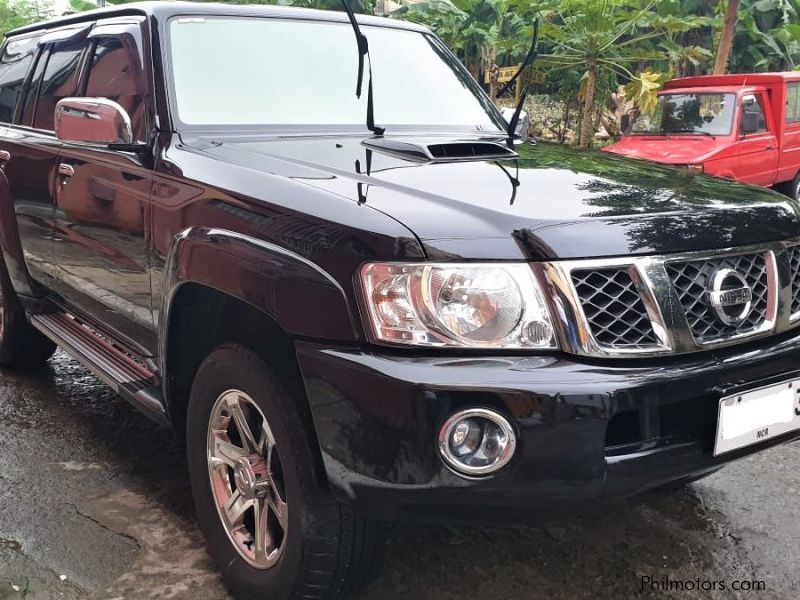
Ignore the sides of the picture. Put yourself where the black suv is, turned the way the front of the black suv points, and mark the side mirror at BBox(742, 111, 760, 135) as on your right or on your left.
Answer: on your left

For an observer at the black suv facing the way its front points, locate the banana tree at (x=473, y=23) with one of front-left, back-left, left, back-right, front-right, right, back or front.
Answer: back-left

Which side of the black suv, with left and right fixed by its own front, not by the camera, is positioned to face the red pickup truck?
left

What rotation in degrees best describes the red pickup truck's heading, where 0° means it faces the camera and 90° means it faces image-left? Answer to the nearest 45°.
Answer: approximately 45°

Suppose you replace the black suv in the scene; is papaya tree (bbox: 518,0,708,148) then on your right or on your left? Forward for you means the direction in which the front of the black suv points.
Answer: on your left

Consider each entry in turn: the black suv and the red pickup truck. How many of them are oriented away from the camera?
0

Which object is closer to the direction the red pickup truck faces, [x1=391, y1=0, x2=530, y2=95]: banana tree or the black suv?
the black suv

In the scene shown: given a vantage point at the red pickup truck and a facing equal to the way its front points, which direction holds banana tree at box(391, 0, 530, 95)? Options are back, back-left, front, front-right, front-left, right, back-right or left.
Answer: right

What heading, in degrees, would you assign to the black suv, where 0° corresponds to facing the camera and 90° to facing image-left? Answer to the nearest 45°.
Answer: approximately 315°

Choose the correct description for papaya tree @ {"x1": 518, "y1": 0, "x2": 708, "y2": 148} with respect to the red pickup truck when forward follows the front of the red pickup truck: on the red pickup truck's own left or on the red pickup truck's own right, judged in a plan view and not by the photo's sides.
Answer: on the red pickup truck's own right
